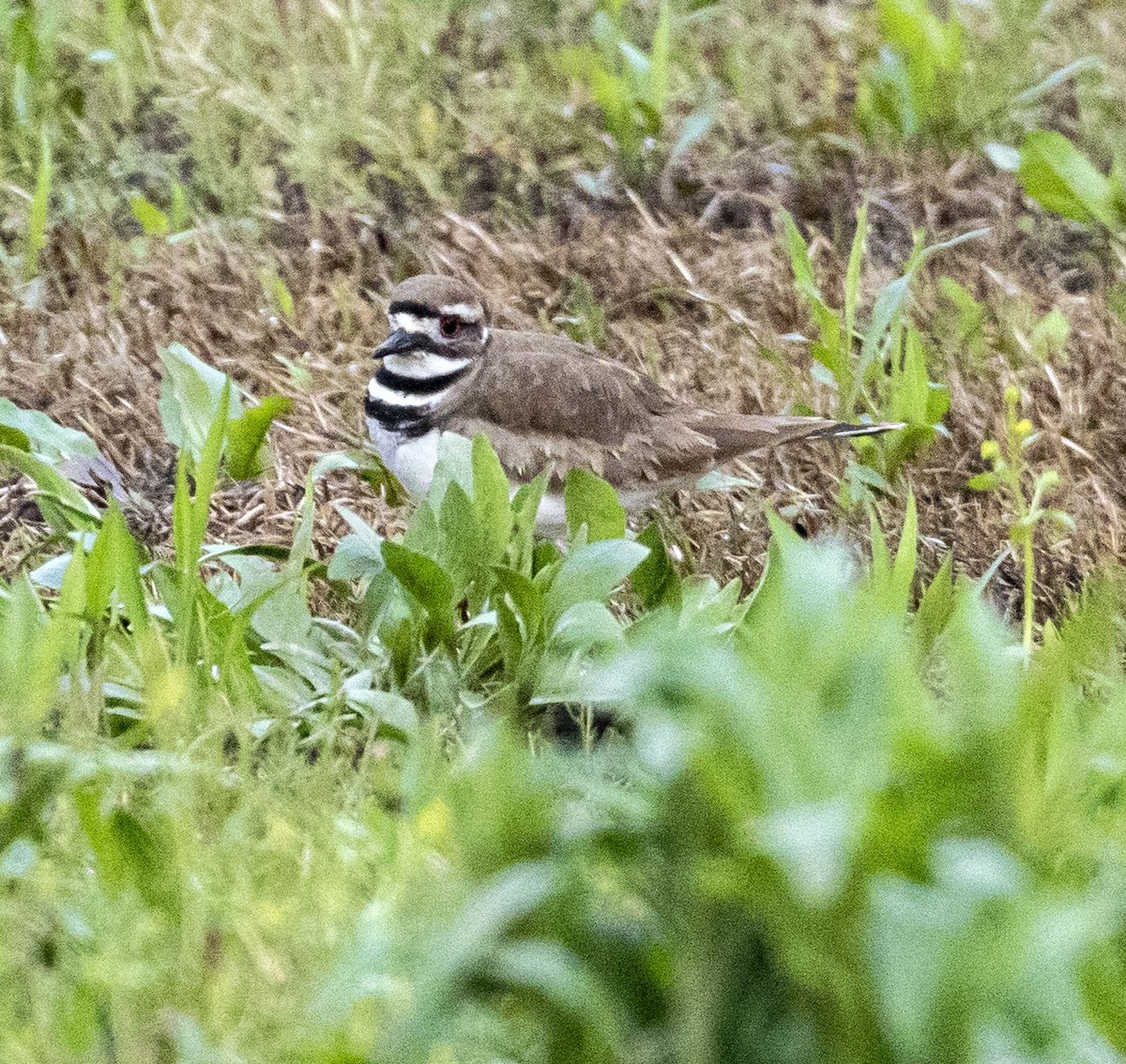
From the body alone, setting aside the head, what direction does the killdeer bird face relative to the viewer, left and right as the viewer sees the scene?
facing to the left of the viewer
